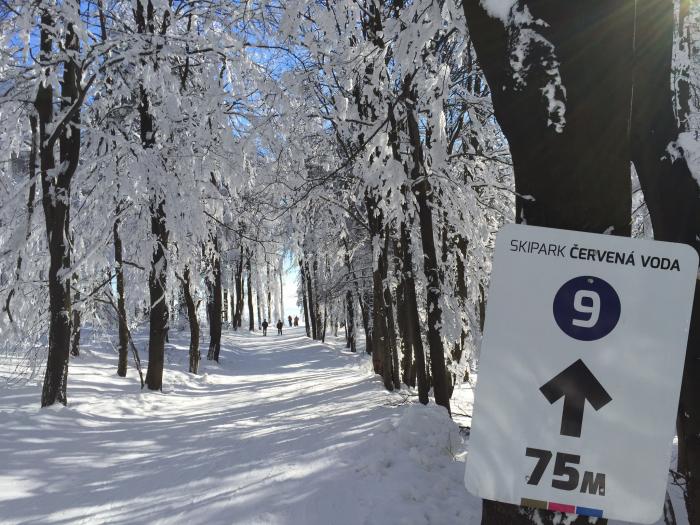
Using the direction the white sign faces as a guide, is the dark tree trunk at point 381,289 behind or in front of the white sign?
behind

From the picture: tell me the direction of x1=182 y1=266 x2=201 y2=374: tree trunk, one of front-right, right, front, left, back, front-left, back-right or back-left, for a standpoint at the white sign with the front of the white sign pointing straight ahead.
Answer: back-right

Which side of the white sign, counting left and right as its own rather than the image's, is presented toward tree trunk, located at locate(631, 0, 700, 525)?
back

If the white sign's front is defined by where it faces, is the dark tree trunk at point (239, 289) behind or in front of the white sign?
behind

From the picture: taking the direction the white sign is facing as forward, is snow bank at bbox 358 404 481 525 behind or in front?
behind

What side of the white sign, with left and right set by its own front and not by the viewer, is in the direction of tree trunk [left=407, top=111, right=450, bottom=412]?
back

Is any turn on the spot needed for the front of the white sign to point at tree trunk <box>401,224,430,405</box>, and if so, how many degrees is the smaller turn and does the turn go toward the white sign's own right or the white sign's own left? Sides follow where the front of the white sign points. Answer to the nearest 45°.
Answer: approximately 180°

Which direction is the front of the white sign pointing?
toward the camera

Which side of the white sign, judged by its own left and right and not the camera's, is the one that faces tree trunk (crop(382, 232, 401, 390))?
back

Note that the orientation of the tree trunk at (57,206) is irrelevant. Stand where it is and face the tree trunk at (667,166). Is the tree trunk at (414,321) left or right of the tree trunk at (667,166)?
left
